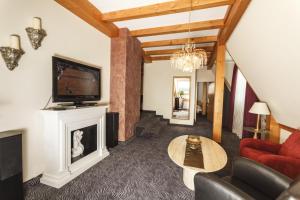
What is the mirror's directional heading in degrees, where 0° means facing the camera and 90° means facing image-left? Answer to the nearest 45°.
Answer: approximately 0°

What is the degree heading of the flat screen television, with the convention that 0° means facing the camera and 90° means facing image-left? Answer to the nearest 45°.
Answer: approximately 315°

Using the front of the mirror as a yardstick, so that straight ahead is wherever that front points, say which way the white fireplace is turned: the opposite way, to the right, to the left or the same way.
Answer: to the left

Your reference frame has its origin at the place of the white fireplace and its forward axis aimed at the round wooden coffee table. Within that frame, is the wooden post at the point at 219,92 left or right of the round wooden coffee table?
left

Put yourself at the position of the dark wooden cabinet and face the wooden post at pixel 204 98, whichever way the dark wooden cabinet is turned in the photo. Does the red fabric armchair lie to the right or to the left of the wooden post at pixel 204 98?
right

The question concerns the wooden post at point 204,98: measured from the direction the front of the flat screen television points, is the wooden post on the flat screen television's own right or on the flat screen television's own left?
on the flat screen television's own left
